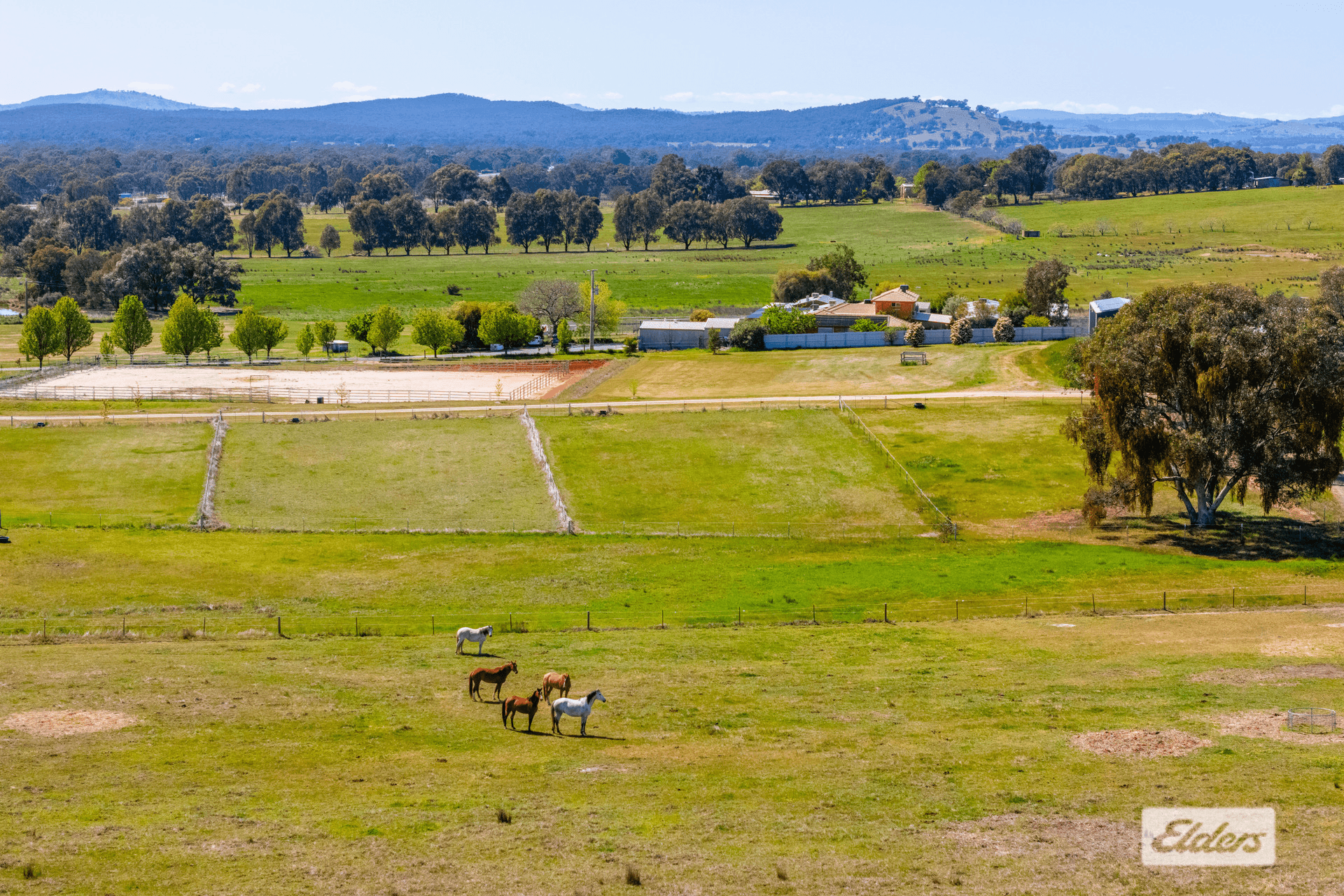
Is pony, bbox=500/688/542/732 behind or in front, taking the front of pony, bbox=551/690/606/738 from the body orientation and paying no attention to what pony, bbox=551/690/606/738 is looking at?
behind

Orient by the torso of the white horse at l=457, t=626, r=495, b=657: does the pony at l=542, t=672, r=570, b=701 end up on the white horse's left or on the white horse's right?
on the white horse's right

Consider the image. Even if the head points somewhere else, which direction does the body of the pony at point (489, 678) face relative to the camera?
to the viewer's right

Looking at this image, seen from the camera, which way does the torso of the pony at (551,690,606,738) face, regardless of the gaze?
to the viewer's right

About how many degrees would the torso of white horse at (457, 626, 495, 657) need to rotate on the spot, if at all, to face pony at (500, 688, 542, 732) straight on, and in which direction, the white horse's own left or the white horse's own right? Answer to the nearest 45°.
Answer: approximately 90° to the white horse's own right

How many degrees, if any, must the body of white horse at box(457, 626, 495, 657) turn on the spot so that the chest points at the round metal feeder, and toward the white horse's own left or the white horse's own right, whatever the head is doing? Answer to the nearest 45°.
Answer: approximately 45° to the white horse's own right

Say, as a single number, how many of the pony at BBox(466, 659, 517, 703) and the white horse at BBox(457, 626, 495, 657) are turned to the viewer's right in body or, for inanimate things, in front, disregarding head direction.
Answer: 2

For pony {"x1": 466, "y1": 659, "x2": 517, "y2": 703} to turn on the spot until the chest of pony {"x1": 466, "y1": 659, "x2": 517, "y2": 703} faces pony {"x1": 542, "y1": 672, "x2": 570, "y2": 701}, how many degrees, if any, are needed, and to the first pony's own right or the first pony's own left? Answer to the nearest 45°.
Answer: approximately 45° to the first pony's own right

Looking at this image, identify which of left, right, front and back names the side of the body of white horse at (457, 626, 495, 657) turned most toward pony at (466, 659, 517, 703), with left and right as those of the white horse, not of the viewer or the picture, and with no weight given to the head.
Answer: right

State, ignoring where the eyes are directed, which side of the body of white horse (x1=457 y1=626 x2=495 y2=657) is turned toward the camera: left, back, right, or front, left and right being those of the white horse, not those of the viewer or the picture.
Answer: right
